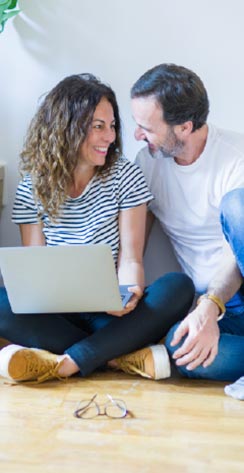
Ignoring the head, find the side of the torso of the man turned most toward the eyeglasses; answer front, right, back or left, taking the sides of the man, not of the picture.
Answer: front

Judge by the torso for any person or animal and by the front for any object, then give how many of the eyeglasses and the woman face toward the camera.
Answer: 2

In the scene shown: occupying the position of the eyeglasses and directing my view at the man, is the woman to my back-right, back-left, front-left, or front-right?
front-left

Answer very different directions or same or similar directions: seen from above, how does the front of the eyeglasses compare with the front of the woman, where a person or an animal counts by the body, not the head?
same or similar directions

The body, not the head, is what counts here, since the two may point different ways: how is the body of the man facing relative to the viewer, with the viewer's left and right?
facing the viewer and to the left of the viewer

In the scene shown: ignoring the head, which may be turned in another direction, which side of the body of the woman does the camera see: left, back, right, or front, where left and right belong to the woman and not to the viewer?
front

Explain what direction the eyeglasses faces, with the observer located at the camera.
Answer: facing the viewer
